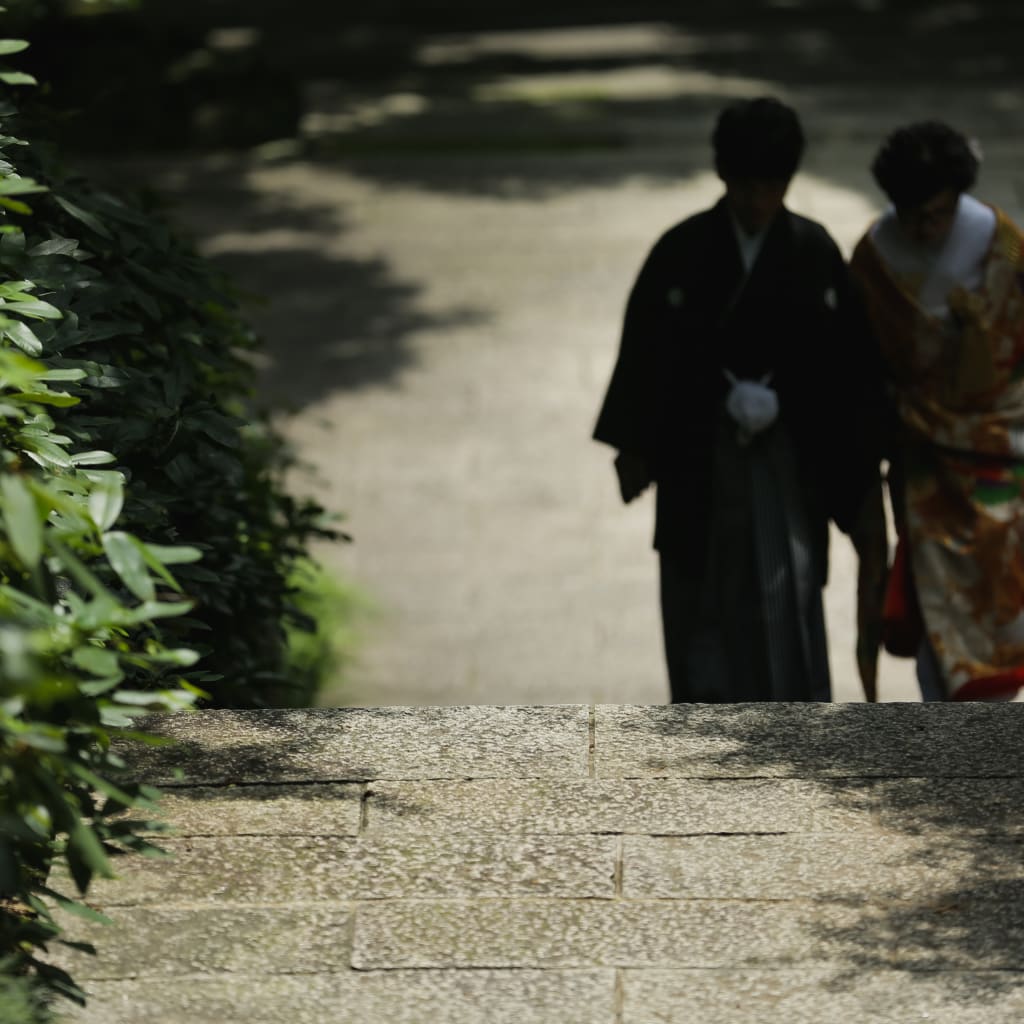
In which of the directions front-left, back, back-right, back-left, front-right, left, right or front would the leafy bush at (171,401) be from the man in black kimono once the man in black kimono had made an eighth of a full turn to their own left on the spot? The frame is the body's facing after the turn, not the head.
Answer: right

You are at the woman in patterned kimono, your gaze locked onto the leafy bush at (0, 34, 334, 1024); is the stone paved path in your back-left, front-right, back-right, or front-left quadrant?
front-left

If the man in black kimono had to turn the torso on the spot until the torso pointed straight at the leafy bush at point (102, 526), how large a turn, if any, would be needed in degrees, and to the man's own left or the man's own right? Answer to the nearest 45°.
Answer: approximately 45° to the man's own right

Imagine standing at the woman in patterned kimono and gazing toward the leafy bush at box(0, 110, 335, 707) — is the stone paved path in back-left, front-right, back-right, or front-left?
front-left

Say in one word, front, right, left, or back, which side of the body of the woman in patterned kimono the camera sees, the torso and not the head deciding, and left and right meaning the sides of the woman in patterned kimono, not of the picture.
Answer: front

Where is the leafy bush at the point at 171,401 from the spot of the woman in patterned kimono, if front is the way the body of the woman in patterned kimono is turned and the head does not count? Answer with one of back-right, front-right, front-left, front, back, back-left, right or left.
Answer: front-right

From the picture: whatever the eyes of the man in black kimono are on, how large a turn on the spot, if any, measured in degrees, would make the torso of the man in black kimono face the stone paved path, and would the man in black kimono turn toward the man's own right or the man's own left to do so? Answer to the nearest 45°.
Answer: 0° — they already face it

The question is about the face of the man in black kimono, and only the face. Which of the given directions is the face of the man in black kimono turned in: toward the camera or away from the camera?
toward the camera

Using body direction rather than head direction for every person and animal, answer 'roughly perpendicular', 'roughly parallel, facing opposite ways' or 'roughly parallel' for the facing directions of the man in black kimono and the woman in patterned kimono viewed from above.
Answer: roughly parallel

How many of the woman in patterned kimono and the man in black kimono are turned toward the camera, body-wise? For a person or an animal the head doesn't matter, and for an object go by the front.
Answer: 2

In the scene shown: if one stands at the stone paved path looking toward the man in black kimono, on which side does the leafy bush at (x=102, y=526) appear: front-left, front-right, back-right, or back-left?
front-left
